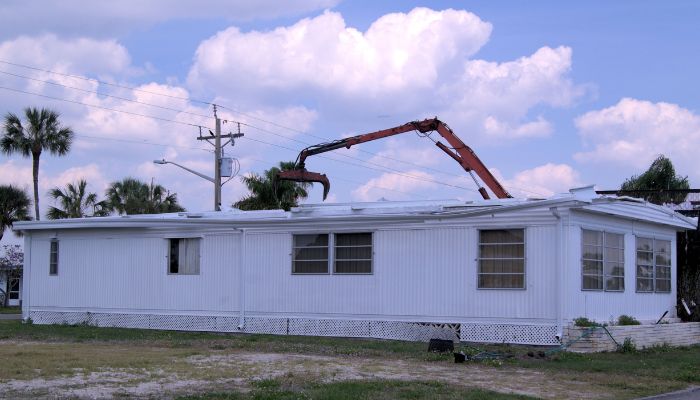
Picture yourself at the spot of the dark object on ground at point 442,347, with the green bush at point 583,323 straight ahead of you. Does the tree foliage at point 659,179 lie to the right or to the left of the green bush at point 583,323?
left

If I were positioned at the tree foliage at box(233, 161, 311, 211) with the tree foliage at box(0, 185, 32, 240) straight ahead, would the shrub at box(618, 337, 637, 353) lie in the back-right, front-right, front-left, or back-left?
back-left
